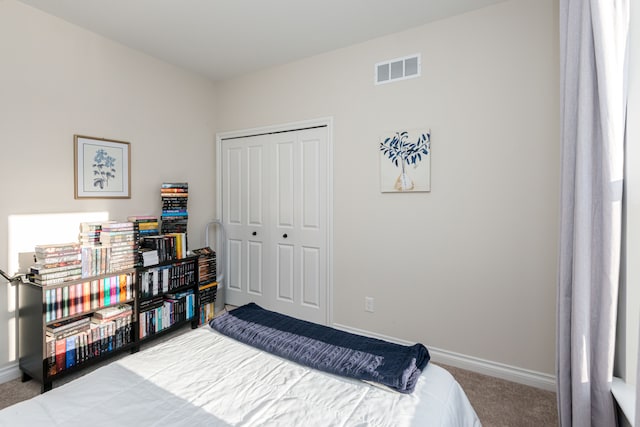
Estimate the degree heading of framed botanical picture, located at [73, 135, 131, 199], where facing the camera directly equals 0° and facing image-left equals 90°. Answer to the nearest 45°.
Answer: approximately 315°

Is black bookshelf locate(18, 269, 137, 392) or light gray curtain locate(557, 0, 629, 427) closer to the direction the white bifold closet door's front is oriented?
the black bookshelf

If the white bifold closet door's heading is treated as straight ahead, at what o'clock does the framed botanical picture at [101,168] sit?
The framed botanical picture is roughly at 1 o'clock from the white bifold closet door.

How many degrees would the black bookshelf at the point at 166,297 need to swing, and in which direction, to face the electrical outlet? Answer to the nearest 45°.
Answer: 0° — it already faces it

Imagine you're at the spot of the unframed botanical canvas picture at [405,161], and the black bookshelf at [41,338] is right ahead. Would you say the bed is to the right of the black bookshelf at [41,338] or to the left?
left

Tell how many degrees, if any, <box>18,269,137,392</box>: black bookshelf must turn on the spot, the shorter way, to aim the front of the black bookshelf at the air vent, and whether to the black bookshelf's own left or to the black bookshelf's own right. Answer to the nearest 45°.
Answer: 0° — it already faces it

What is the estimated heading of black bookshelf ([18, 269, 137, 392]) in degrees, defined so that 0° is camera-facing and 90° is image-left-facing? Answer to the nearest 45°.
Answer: approximately 315°

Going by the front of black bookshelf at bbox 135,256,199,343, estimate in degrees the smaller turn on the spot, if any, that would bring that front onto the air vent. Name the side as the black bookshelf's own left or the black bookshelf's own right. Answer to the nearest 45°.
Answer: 0° — it already faces it
